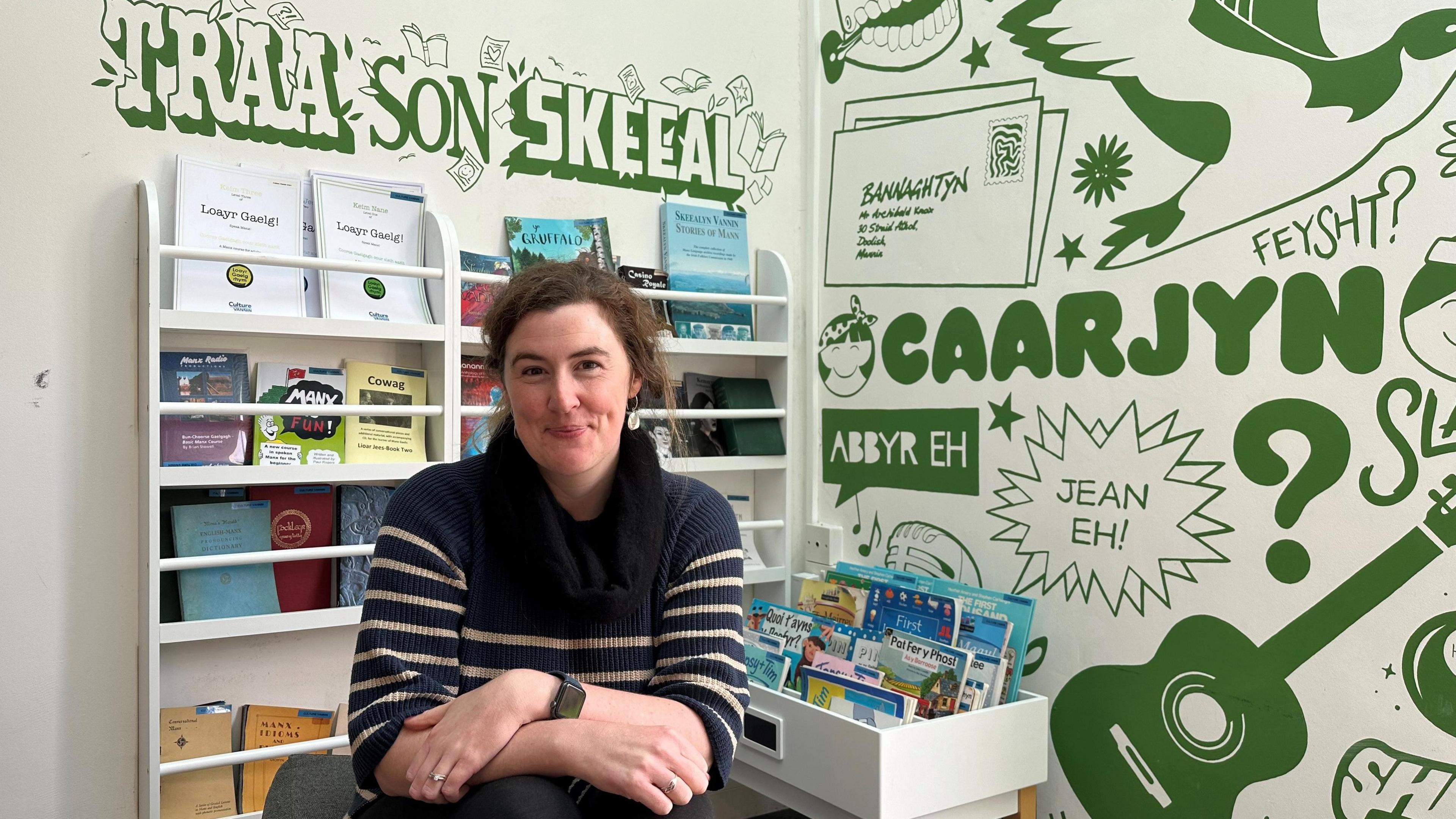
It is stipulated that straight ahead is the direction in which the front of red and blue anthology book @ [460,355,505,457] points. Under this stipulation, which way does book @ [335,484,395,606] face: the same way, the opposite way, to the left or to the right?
the same way

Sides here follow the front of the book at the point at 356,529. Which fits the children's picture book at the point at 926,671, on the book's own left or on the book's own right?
on the book's own left

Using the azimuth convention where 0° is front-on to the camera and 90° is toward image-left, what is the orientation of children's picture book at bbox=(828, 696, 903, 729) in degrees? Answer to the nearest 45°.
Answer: approximately 0°

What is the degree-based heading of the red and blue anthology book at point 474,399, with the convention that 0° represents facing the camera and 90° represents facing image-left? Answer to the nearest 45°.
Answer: approximately 0°

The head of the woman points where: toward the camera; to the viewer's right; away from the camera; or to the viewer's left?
toward the camera

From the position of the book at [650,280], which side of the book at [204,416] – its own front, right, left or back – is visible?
left

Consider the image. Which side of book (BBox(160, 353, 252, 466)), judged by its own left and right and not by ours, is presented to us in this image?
front

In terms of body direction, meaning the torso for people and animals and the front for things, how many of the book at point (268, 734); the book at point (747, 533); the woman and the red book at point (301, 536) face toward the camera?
4

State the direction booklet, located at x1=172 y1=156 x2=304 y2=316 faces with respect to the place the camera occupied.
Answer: facing the viewer
